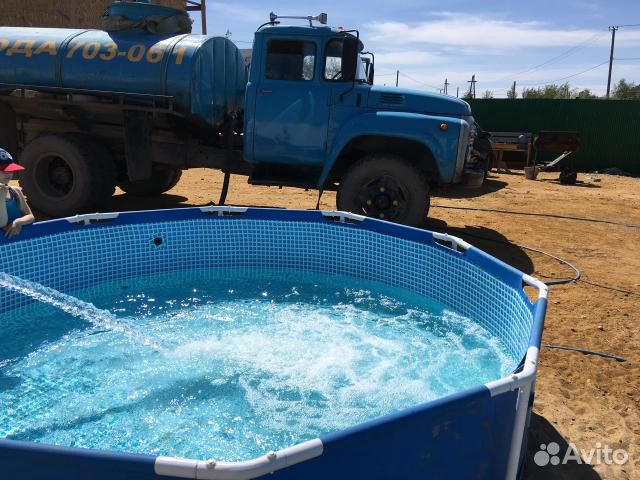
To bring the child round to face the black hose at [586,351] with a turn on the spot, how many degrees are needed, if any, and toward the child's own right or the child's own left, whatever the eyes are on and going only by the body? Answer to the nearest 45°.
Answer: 0° — they already face it

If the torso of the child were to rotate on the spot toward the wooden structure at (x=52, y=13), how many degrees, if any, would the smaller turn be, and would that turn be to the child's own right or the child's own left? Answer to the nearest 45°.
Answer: approximately 135° to the child's own left

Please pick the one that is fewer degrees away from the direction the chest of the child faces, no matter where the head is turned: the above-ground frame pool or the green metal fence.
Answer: the above-ground frame pool

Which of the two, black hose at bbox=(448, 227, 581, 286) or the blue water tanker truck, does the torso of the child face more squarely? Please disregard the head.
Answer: the black hose

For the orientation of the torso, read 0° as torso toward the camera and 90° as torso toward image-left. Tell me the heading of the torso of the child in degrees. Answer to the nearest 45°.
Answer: approximately 315°

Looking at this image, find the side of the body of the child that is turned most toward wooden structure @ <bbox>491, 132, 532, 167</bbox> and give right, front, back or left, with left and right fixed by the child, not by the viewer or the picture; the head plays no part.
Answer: left

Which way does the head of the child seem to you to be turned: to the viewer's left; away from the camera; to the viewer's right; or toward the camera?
to the viewer's right

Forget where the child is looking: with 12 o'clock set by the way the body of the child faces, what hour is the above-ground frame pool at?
The above-ground frame pool is roughly at 12 o'clock from the child.

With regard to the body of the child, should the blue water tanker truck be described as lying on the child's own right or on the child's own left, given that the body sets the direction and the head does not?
on the child's own left
